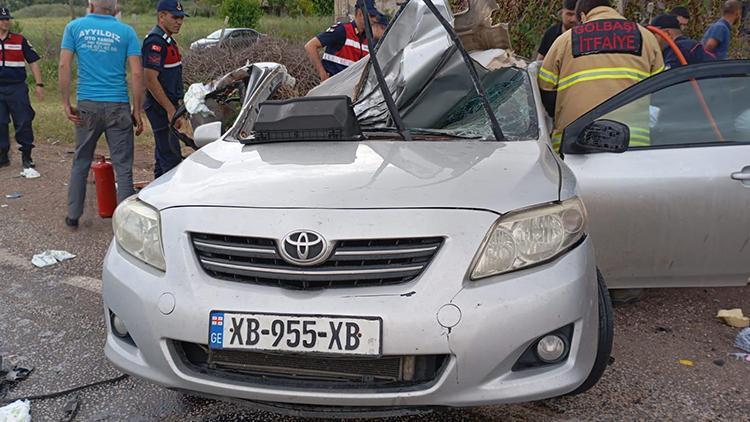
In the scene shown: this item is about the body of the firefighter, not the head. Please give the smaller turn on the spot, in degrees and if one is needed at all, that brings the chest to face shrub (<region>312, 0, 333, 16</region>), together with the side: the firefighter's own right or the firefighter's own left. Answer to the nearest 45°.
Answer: approximately 45° to the firefighter's own left

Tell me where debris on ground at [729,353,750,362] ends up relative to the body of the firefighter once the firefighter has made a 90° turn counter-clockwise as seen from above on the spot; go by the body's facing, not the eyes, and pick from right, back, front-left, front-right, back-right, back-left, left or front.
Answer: back-left

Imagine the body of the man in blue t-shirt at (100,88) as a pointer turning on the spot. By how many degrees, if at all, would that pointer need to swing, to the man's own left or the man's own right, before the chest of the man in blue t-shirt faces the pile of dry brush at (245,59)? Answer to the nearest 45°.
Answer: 0° — they already face it

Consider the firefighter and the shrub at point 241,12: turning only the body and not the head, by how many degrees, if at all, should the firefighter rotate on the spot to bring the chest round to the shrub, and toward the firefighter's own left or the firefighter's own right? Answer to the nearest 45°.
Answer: approximately 45° to the firefighter's own left

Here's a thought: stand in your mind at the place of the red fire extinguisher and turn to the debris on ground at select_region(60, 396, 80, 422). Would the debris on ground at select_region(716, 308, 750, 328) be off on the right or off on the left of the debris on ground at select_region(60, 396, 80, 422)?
left

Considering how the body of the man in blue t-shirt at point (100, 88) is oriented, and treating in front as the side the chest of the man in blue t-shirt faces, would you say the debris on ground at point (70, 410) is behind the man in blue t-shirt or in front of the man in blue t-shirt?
behind

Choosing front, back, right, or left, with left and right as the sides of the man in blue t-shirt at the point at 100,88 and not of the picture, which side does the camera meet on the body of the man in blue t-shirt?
back

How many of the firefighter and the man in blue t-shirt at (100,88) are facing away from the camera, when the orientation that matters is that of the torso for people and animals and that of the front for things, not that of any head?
2

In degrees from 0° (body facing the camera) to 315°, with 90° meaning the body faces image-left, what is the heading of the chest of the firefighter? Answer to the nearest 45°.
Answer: approximately 180°

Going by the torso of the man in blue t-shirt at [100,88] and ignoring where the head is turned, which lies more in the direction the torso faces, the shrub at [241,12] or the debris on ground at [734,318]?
the shrub
